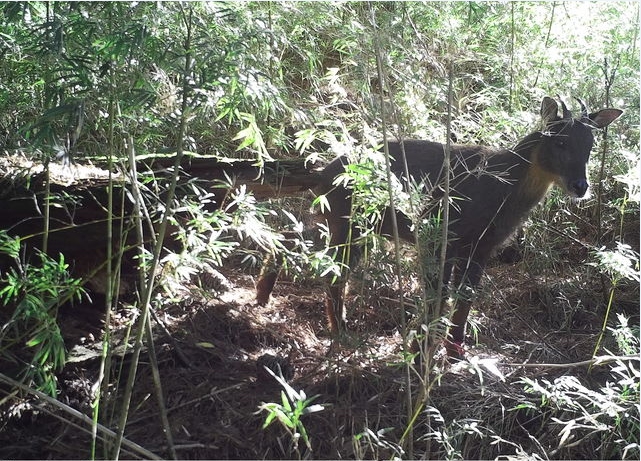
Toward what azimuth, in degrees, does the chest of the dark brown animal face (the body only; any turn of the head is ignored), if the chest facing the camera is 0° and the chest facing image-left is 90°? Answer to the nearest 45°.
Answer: approximately 270°

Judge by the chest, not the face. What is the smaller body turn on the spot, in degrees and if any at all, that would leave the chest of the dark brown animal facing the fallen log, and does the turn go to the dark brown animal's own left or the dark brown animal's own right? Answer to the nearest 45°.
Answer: approximately 135° to the dark brown animal's own right
